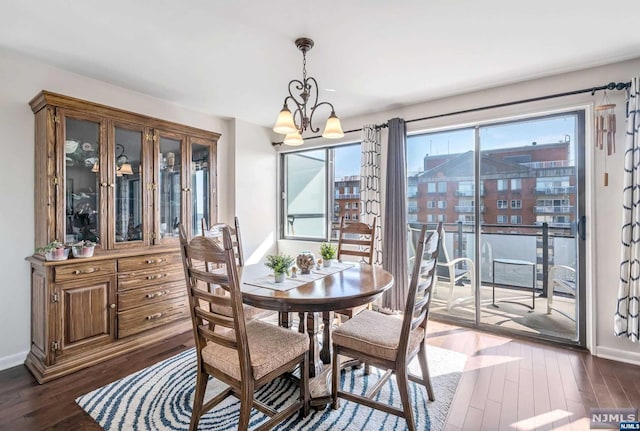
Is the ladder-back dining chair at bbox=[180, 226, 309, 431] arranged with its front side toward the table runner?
yes

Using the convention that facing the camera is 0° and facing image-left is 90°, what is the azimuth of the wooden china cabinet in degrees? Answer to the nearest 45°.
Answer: approximately 315°

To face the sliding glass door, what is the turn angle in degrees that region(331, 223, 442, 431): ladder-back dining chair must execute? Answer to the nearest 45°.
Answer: approximately 90° to its right

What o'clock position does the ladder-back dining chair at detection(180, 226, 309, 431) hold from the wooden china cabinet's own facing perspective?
The ladder-back dining chair is roughly at 1 o'clock from the wooden china cabinet.

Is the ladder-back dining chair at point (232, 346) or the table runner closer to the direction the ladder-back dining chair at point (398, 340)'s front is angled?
the table runner

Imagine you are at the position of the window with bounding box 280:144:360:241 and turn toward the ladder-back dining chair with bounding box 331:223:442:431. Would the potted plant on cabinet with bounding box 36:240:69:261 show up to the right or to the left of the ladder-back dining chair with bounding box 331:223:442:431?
right

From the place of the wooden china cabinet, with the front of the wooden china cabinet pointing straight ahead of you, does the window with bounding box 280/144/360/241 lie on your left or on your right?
on your left

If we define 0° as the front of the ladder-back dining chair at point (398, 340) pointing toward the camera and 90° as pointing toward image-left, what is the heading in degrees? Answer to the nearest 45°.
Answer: approximately 135°

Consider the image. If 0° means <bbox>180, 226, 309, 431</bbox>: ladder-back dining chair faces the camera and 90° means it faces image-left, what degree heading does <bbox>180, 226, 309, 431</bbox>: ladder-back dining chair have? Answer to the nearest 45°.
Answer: approximately 225°

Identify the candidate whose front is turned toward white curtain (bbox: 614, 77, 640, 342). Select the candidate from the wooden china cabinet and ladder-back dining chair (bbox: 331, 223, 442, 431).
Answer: the wooden china cabinet
